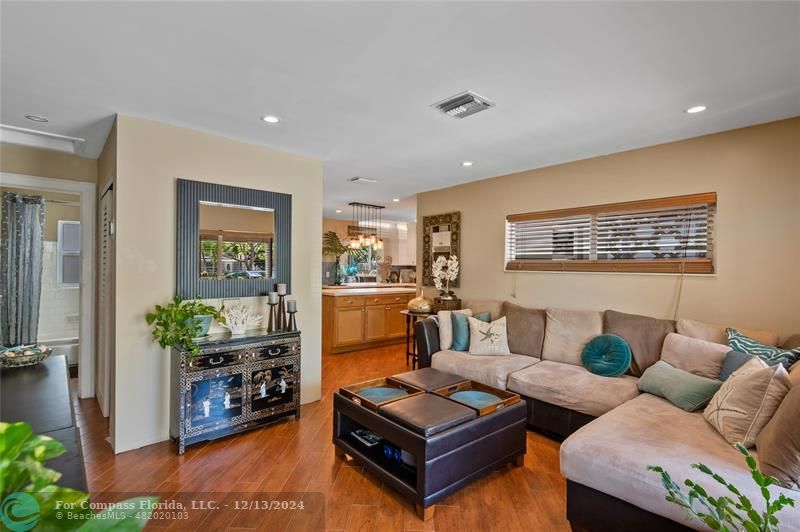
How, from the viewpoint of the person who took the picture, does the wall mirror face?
facing the viewer and to the right of the viewer

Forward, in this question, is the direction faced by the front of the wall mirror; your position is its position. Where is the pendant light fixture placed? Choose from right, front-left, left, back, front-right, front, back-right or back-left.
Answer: left

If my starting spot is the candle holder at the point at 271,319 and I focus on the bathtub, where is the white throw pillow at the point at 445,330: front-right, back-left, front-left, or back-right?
back-right

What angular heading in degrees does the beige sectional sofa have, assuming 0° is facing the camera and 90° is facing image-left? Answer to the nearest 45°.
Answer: approximately 45°

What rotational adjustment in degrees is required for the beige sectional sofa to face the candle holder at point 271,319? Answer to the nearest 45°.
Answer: approximately 45° to its right

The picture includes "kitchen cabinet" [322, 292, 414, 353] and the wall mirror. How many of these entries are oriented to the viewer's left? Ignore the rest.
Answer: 0

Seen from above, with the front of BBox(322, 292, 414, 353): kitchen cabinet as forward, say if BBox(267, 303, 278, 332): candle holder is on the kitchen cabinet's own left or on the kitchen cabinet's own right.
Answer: on the kitchen cabinet's own right

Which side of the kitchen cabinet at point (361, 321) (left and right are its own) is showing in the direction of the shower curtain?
right

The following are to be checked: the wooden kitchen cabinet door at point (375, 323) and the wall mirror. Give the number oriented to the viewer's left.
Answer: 0
